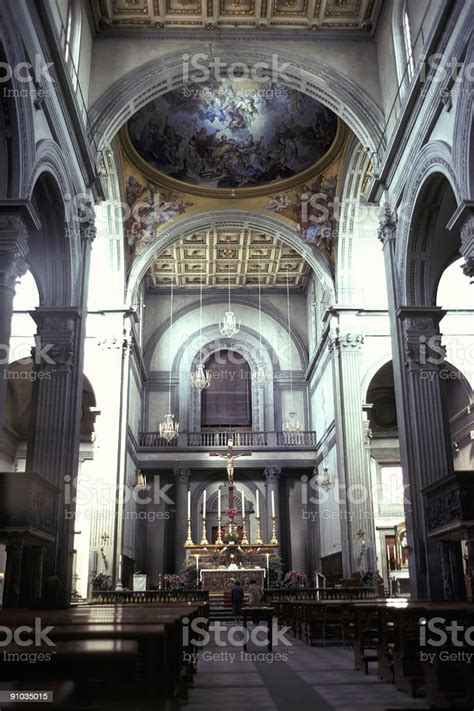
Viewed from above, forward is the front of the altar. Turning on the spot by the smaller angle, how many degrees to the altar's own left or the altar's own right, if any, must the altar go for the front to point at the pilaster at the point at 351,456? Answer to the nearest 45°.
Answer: approximately 45° to the altar's own left

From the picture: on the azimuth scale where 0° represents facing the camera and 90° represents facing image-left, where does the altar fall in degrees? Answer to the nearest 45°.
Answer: approximately 0°

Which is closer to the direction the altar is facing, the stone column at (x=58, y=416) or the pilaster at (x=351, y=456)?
the stone column

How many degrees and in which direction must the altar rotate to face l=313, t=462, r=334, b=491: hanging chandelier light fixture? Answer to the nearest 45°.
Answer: approximately 135° to its left
